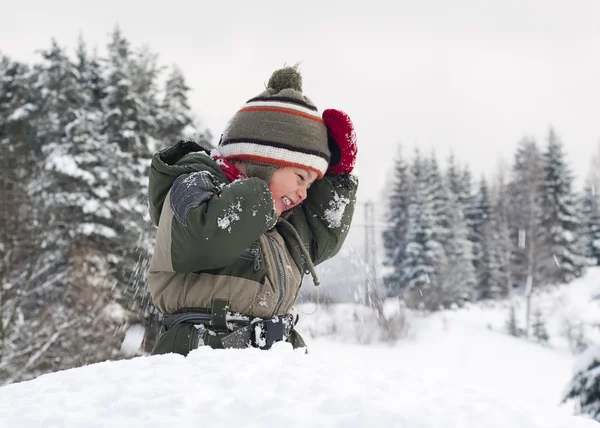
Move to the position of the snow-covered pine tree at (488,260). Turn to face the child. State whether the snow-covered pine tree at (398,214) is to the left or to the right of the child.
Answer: right

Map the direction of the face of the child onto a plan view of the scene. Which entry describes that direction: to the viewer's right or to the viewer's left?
to the viewer's right

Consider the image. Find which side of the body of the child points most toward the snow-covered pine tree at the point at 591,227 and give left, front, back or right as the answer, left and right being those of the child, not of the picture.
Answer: left

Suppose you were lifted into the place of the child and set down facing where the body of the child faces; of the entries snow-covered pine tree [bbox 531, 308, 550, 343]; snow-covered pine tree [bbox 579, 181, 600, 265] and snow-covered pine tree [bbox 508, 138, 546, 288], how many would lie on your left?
3

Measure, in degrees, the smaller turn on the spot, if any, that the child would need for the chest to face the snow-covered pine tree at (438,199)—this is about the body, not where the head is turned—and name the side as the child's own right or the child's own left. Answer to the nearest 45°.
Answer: approximately 135° to the child's own left

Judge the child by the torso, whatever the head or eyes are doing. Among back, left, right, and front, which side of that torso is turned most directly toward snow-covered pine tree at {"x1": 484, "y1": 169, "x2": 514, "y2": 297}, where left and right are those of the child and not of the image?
left

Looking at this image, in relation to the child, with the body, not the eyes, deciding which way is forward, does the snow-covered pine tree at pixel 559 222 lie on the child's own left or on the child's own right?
on the child's own left

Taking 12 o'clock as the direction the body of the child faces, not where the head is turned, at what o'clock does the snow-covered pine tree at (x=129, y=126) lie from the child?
The snow-covered pine tree is roughly at 7 o'clock from the child.

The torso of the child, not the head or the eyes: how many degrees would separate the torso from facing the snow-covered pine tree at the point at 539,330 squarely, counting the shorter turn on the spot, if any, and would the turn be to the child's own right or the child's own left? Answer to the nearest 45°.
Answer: approximately 90° to the child's own left

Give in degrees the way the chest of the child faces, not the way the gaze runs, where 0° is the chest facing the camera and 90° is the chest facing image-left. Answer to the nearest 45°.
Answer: approximately 315°
